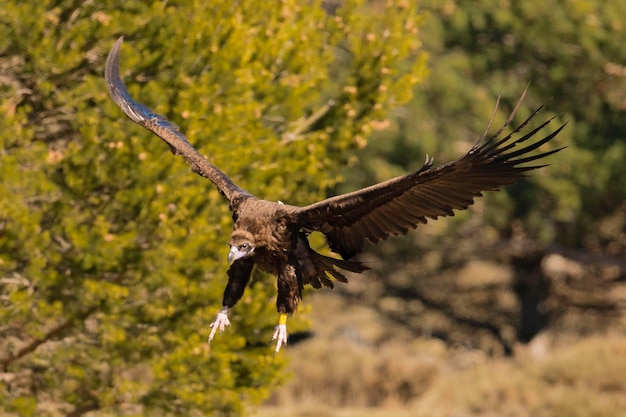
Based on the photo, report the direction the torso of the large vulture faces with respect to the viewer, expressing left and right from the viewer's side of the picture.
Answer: facing the viewer and to the left of the viewer
